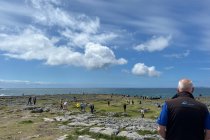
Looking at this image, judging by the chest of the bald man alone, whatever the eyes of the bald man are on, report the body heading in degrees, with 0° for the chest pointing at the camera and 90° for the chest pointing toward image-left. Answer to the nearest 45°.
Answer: approximately 180°
